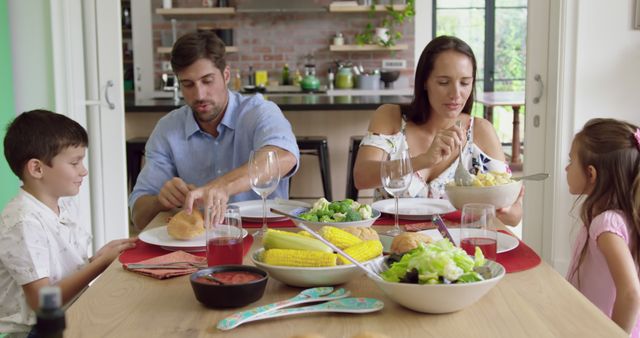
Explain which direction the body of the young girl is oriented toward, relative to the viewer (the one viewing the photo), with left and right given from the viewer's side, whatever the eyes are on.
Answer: facing to the left of the viewer

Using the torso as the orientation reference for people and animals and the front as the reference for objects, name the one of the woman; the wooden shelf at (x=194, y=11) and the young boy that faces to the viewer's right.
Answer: the young boy

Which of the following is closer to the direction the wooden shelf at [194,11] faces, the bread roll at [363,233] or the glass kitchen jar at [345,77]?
the bread roll

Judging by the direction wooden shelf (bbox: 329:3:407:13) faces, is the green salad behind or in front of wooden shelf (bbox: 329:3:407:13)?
in front

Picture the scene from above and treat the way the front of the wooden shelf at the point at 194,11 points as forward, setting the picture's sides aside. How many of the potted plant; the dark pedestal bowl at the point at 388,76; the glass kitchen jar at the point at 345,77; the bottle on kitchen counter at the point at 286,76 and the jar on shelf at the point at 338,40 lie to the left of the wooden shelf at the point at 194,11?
5

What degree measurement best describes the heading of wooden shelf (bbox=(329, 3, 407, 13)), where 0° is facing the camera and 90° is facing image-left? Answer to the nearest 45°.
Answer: approximately 0°

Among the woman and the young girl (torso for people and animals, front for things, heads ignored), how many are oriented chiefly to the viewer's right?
0

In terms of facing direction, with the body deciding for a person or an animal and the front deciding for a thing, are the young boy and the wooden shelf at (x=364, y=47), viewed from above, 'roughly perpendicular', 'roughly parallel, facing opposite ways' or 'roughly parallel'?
roughly perpendicular

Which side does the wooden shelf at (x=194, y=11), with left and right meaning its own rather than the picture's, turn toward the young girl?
front

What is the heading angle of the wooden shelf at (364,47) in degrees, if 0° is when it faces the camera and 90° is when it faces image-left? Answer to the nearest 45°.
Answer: approximately 0°

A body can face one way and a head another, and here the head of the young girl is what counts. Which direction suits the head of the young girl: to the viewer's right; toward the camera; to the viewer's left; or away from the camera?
to the viewer's left
